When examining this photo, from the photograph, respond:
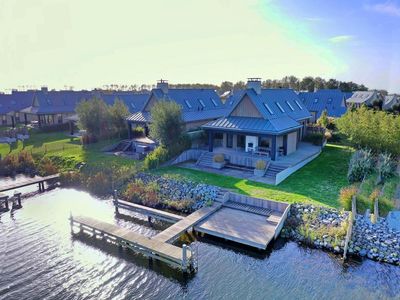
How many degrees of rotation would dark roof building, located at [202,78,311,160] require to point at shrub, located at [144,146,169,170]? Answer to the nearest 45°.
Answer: approximately 45° to its right

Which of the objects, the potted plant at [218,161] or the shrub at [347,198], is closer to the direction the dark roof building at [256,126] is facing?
the potted plant

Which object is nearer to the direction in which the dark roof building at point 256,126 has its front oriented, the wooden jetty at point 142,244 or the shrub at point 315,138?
the wooden jetty

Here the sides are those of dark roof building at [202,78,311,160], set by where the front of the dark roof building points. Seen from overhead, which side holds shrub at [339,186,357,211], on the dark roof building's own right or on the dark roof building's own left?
on the dark roof building's own left

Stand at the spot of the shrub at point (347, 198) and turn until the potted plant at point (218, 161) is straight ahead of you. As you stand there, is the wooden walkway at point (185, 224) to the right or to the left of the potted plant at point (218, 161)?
left

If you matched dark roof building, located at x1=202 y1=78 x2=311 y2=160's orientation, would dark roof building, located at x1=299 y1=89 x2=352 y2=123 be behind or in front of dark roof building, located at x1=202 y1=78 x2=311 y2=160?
behind

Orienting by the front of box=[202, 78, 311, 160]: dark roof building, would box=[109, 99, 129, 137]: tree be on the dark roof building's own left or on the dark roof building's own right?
on the dark roof building's own right

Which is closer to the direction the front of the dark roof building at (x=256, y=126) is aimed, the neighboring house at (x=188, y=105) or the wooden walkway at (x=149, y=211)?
the wooden walkway

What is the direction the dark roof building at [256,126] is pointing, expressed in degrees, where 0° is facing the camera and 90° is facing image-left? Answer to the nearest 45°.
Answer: approximately 45°

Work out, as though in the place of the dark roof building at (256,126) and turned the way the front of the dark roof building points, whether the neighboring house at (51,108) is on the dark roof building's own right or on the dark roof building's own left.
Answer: on the dark roof building's own right
